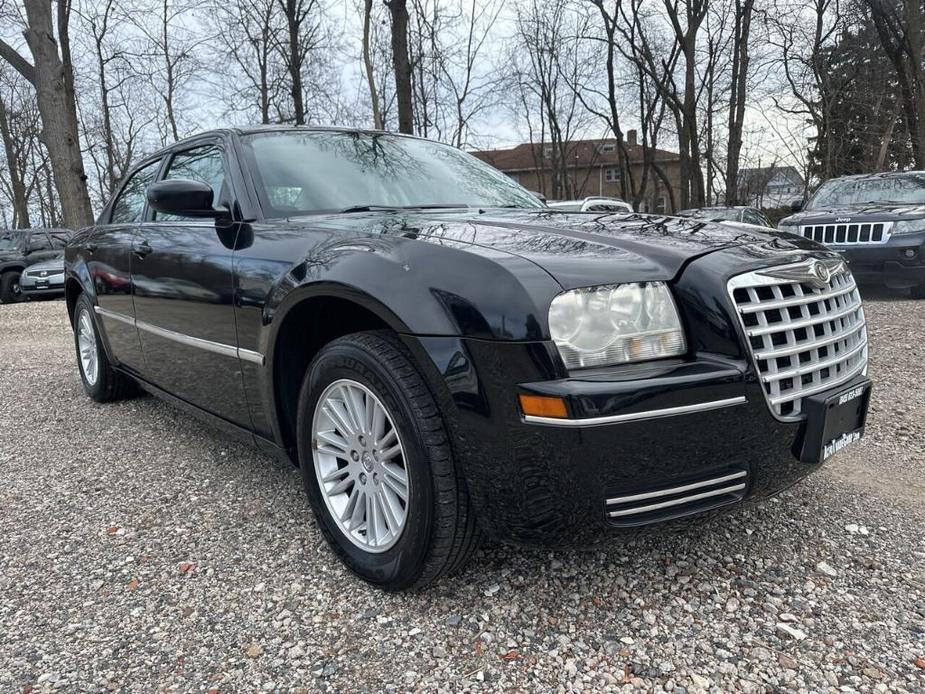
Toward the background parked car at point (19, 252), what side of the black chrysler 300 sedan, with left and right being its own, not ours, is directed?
back

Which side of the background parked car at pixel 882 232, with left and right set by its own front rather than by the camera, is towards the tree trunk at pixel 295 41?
right

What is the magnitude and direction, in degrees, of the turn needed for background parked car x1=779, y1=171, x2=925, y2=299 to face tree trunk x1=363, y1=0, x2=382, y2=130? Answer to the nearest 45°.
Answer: approximately 90° to its right

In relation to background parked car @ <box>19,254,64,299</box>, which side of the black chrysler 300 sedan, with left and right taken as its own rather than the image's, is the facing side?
back

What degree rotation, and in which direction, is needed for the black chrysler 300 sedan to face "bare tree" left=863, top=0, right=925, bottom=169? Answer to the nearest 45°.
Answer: approximately 90° to its left

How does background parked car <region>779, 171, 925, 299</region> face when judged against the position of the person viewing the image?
facing the viewer and to the left of the viewer

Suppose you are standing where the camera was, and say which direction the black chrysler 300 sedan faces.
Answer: facing the viewer and to the right of the viewer

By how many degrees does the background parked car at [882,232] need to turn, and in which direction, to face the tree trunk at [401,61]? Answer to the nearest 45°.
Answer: approximately 45° to its right

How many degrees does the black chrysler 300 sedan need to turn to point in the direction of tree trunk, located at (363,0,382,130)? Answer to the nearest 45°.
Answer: approximately 135° to its left

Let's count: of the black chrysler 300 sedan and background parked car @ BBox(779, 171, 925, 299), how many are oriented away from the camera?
0

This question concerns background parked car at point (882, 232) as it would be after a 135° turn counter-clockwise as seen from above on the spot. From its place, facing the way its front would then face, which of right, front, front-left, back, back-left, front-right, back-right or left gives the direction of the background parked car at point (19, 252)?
back

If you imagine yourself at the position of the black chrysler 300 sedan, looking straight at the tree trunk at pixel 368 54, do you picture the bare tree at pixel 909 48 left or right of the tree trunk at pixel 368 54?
right
